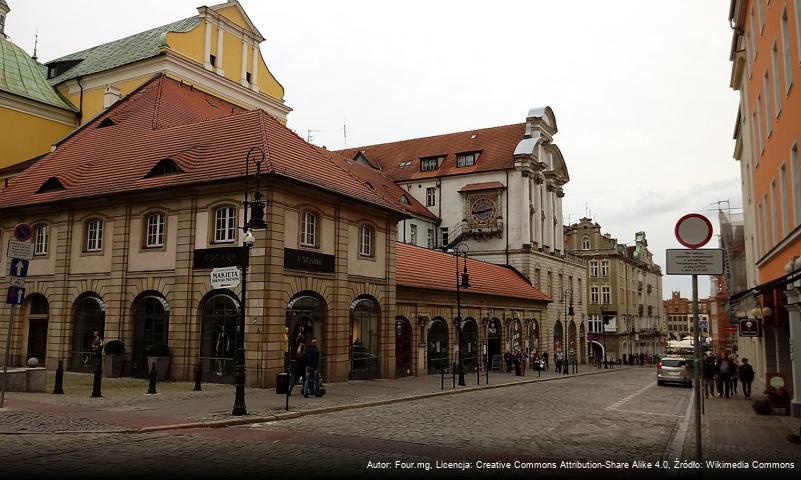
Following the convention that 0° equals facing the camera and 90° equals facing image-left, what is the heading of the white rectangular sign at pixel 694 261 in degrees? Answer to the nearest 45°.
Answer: approximately 0°

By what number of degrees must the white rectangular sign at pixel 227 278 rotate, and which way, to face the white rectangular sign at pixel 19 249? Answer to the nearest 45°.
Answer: approximately 90° to its right

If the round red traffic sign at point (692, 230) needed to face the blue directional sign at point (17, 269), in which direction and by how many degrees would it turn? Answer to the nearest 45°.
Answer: approximately 90° to its right
